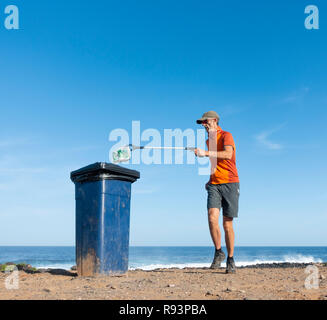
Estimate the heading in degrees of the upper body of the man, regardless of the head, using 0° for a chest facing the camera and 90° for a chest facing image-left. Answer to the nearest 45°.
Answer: approximately 45°

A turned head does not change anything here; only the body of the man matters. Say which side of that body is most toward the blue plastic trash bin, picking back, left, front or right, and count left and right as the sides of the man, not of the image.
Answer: front
